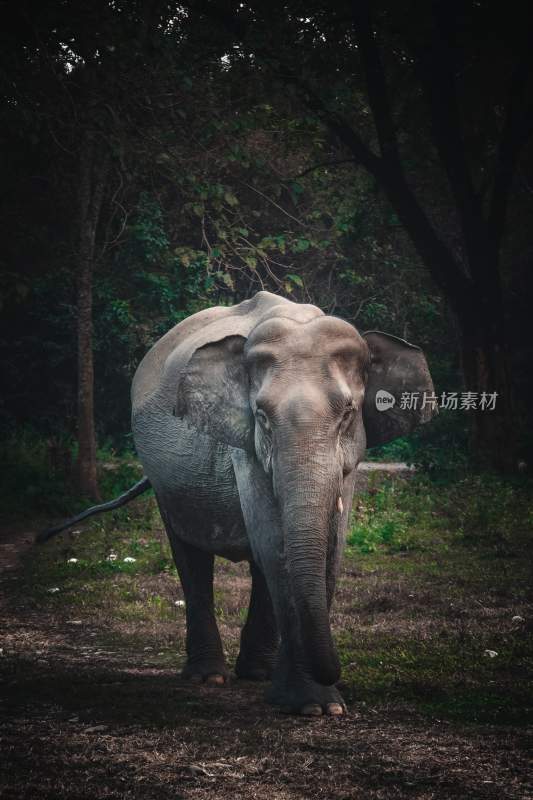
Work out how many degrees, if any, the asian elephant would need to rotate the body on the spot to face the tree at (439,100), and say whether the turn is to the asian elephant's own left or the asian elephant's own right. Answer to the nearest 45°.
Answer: approximately 135° to the asian elephant's own left

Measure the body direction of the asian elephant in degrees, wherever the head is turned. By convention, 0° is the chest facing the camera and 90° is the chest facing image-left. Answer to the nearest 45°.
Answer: approximately 315°

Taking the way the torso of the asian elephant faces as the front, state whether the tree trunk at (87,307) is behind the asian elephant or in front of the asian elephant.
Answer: behind
